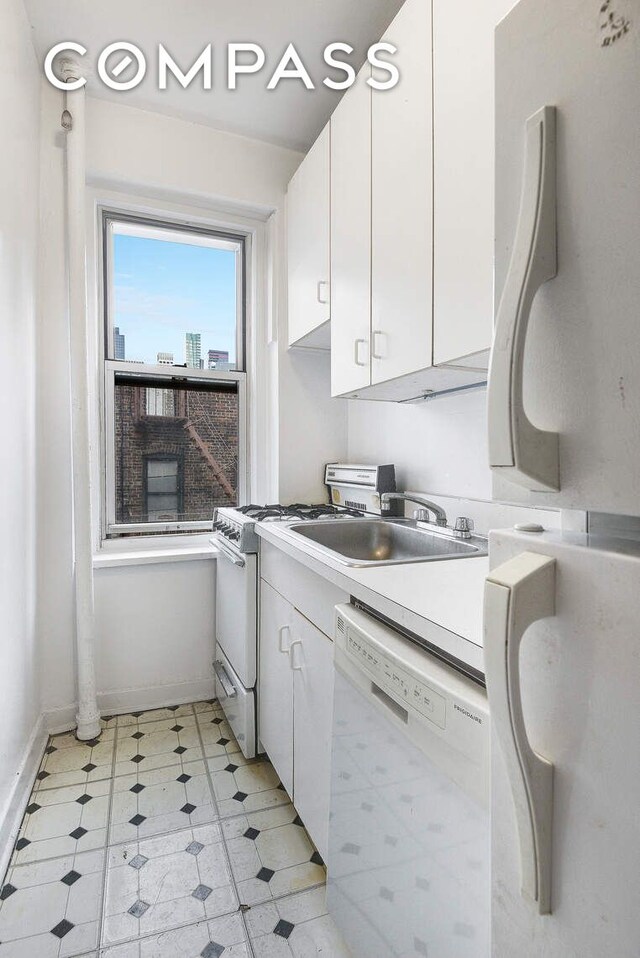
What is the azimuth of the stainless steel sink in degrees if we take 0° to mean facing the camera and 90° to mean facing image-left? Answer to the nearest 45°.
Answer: approximately 45°

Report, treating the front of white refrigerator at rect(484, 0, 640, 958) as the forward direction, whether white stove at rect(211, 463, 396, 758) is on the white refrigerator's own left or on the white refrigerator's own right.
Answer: on the white refrigerator's own right

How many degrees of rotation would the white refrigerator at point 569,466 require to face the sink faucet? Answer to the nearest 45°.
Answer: approximately 135° to its right

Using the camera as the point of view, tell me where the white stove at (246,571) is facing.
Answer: facing to the left of the viewer

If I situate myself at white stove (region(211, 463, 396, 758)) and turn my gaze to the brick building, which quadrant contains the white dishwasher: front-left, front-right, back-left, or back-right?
back-left

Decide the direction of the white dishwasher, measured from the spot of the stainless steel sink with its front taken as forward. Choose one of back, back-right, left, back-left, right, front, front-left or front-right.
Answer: front-left

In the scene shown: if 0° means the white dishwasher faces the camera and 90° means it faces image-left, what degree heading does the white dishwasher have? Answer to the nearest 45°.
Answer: approximately 45°
